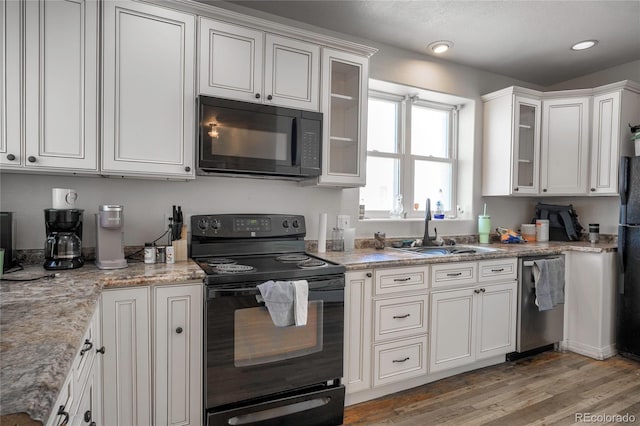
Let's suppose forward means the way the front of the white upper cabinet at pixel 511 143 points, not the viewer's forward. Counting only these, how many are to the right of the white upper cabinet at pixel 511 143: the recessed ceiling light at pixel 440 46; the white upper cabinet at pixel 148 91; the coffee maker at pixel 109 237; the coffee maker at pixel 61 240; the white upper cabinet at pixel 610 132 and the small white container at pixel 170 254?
5

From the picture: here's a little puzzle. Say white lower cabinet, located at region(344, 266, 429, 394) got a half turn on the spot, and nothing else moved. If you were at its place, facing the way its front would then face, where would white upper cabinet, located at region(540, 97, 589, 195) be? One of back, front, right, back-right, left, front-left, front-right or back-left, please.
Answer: right

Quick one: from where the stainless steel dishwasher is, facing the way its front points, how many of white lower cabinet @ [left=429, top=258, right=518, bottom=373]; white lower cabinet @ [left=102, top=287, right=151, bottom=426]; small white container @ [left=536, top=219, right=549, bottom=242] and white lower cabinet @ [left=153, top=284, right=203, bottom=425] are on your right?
3

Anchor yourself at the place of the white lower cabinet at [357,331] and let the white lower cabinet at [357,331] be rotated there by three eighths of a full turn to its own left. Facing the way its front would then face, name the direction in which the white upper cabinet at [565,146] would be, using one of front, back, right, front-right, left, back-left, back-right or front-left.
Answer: front-right

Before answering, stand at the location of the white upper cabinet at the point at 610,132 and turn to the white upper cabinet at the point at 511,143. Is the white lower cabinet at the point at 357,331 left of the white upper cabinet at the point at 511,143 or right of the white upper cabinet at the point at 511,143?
left

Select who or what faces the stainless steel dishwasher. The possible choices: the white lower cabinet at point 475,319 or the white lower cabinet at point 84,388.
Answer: the white lower cabinet at point 84,388

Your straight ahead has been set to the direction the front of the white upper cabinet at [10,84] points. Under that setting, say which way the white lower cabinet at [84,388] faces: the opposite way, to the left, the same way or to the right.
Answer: to the left

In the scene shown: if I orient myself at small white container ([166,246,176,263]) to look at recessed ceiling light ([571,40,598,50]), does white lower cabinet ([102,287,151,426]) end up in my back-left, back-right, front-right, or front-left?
back-right

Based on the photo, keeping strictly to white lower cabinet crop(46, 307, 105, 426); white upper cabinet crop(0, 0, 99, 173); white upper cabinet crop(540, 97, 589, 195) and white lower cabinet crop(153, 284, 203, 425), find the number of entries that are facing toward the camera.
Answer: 3

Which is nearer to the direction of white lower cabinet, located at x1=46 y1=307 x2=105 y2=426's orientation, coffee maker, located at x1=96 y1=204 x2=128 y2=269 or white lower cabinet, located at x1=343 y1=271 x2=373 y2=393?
the white lower cabinet

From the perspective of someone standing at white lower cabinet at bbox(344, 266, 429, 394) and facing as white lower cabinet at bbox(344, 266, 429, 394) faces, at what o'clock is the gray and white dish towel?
The gray and white dish towel is roughly at 3 o'clock from the white lower cabinet.
